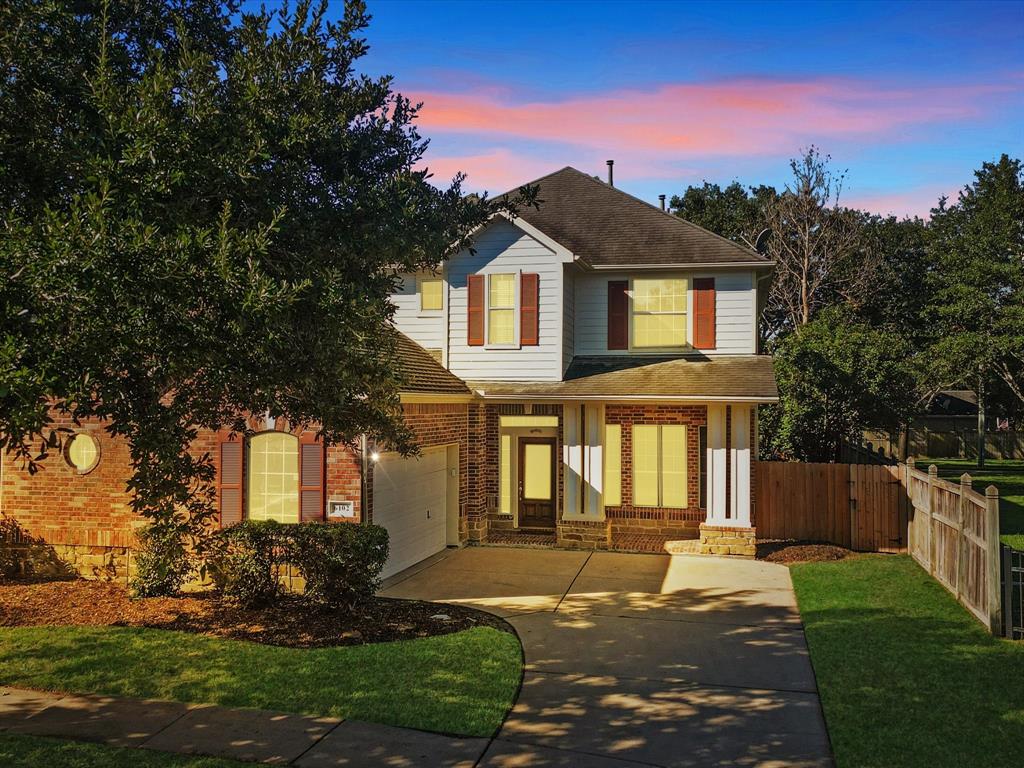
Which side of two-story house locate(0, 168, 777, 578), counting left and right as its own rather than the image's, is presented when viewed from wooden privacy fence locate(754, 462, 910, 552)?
left

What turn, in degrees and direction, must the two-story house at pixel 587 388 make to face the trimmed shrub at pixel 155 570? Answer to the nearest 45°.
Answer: approximately 45° to its right

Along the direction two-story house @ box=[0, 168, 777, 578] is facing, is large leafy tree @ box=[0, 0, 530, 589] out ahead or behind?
ahead

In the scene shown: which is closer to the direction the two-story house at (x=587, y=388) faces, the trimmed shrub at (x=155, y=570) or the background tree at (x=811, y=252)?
the trimmed shrub

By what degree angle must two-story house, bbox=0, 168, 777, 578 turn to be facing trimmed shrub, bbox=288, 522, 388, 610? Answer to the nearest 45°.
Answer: approximately 45° to its right

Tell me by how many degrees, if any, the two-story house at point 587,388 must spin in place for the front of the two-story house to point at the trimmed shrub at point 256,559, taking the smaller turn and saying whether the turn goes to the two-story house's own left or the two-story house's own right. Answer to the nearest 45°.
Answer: approximately 45° to the two-story house's own right

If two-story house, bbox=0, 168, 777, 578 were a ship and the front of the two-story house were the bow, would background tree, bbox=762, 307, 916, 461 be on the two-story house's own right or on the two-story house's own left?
on the two-story house's own left

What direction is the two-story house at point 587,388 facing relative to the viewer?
toward the camera

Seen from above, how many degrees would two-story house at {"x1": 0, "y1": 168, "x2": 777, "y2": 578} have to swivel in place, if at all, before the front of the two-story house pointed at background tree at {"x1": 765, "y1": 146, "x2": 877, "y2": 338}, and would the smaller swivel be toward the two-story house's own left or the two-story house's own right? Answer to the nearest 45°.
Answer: approximately 135° to the two-story house's own left
